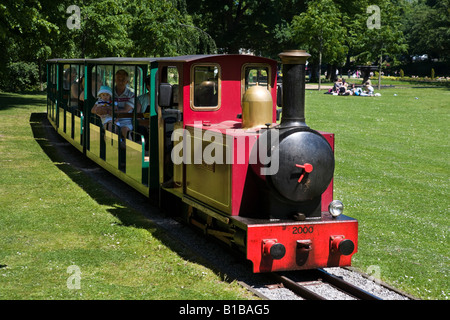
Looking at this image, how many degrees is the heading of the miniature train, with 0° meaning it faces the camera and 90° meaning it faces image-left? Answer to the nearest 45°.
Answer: approximately 315°

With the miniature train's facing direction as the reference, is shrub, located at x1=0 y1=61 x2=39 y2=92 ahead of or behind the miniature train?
behind

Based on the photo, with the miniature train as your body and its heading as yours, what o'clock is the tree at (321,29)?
The tree is roughly at 8 o'clock from the miniature train.
